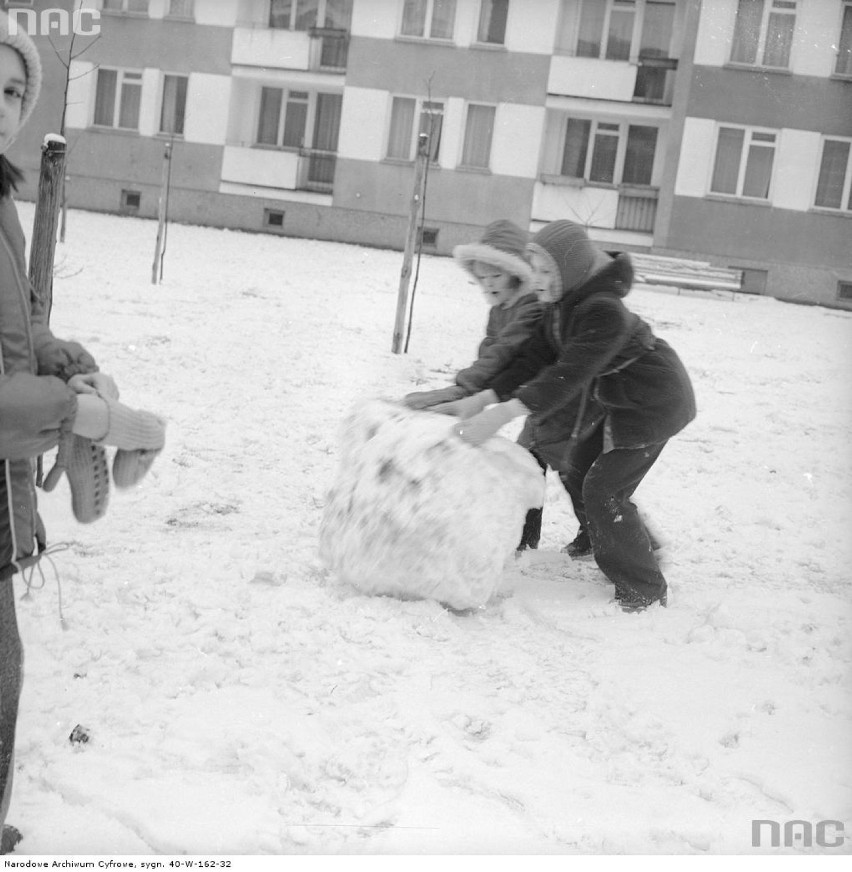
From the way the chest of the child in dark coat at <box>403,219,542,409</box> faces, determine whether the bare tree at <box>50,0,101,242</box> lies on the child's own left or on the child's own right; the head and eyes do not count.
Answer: on the child's own right

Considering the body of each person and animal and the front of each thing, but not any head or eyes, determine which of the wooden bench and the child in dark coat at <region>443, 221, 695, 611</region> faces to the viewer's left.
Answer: the child in dark coat

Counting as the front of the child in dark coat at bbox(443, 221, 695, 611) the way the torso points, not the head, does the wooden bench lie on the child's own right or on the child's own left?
on the child's own right

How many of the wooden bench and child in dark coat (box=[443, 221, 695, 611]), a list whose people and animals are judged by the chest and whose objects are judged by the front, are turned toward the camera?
1

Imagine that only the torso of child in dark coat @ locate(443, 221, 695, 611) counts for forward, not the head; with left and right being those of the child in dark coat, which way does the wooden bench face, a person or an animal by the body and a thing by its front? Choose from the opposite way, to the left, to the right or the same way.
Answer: to the left

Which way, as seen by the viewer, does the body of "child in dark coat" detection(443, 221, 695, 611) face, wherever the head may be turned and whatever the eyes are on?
to the viewer's left

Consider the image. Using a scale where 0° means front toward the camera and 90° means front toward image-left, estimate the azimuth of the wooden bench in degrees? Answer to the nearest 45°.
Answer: approximately 0°

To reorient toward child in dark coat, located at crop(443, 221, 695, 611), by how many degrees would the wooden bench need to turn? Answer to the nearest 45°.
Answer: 0° — it already faces them
